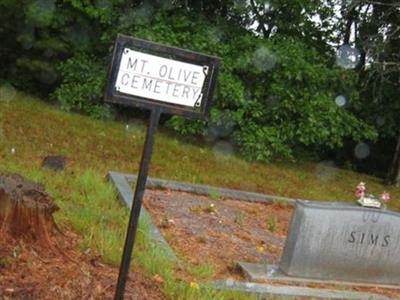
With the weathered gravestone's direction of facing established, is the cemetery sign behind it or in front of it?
in front

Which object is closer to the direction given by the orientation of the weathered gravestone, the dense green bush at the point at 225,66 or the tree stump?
the tree stump

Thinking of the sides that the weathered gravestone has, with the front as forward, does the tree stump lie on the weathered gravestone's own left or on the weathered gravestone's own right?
on the weathered gravestone's own right

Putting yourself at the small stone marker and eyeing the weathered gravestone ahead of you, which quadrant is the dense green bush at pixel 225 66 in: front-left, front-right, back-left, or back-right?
back-left

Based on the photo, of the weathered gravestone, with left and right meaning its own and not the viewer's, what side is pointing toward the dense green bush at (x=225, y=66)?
back

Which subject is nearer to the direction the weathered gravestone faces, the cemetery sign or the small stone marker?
the cemetery sign

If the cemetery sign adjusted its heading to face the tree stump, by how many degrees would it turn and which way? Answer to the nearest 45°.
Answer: approximately 135° to its right

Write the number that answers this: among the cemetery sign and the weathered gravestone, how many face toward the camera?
2

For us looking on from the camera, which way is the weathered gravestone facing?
facing the viewer

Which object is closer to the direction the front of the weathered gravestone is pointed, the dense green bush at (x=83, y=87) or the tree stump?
the tree stump
